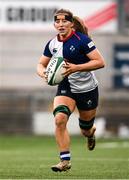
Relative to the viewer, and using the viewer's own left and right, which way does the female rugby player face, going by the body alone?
facing the viewer and to the left of the viewer
